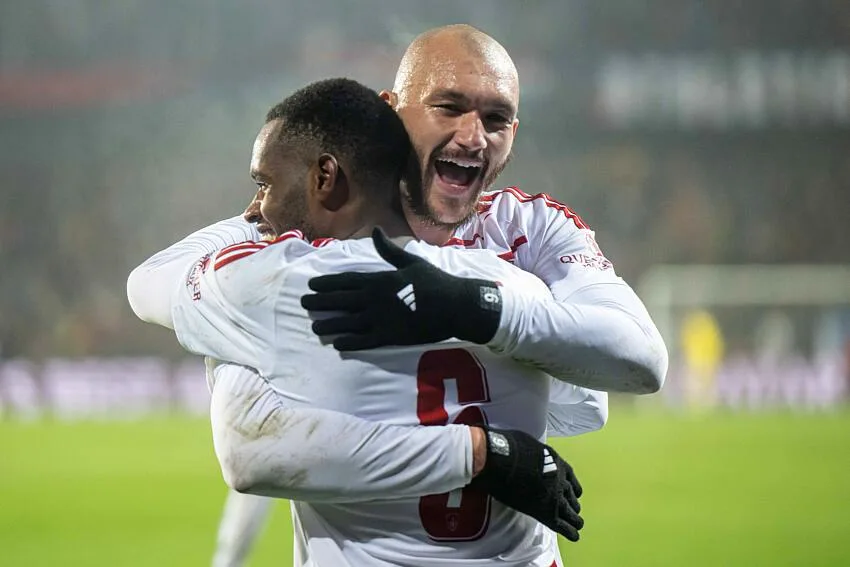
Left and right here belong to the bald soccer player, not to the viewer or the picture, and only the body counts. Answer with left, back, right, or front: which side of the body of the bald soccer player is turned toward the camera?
front

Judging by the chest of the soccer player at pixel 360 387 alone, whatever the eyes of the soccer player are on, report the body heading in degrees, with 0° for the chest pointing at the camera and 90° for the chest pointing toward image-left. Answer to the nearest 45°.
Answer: approximately 135°

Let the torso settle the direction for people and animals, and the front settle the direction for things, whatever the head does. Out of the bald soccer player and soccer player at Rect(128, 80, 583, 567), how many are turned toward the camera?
1

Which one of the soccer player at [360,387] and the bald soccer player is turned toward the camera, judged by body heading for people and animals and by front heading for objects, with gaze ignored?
the bald soccer player

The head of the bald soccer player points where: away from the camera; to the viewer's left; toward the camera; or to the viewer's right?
toward the camera
